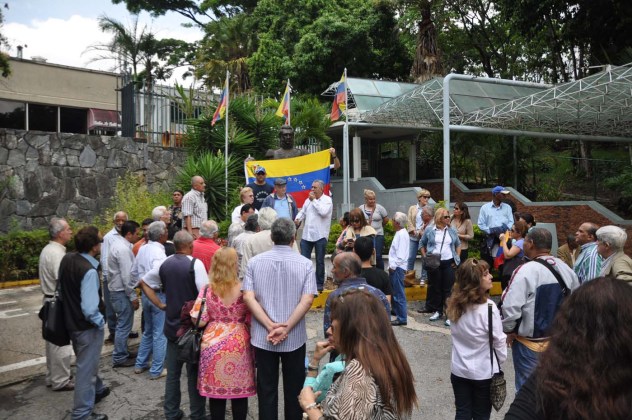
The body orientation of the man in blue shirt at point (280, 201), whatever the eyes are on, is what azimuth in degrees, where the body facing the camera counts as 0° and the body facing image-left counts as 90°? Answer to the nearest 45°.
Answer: approximately 0°

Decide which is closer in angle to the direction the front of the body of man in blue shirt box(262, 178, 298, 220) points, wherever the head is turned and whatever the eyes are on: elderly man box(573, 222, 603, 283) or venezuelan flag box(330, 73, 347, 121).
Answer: the elderly man

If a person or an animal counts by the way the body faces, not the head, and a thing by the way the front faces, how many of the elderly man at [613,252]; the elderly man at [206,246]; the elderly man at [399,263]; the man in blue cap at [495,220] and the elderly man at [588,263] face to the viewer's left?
3

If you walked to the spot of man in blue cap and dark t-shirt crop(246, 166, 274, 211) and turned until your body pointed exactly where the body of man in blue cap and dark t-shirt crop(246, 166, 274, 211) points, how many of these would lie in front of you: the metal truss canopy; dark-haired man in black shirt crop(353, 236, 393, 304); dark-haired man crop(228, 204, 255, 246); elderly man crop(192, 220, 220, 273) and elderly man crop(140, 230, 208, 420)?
4

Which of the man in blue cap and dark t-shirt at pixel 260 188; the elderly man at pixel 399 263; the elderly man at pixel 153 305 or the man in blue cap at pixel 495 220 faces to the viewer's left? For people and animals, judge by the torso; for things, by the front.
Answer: the elderly man at pixel 399 263

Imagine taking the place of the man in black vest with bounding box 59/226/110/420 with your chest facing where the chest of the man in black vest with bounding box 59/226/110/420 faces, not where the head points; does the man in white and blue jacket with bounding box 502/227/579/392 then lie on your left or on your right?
on your right

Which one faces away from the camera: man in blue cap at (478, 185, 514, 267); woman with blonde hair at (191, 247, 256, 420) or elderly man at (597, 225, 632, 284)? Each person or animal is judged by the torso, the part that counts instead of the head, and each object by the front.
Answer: the woman with blonde hair

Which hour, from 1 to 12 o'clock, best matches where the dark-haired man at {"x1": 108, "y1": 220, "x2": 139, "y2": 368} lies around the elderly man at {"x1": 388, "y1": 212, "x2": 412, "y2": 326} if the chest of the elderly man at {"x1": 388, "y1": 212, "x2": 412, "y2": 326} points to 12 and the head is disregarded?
the dark-haired man at {"x1": 108, "y1": 220, "x2": 139, "y2": 368} is roughly at 11 o'clock from the elderly man at {"x1": 388, "y1": 212, "x2": 412, "y2": 326}.

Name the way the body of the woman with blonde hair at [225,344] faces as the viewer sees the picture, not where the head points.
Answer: away from the camera

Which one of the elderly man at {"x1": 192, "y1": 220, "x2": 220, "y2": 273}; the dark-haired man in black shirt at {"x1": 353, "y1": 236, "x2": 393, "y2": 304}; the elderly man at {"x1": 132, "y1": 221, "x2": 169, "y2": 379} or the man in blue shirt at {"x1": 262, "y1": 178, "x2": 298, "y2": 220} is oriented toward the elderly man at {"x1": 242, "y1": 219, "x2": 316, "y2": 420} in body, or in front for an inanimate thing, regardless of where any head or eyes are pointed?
the man in blue shirt

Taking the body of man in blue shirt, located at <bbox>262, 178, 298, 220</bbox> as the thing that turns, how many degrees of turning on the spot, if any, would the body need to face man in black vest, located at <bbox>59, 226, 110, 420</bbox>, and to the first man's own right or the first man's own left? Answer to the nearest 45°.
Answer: approximately 45° to the first man's own right

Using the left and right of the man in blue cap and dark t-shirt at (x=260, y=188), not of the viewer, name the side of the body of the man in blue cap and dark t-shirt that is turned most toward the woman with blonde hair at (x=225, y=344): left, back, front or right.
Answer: front

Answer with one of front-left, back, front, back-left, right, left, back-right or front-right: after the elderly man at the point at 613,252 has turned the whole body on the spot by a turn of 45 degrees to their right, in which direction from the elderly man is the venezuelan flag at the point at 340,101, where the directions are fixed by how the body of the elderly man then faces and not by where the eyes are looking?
front

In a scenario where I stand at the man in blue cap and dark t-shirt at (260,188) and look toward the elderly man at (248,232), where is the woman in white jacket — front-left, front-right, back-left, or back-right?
front-left

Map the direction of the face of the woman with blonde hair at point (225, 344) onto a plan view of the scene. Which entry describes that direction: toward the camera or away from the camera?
away from the camera

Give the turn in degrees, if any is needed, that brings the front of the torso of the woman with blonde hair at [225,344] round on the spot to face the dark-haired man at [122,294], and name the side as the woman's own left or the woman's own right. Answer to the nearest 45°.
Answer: approximately 45° to the woman's own left

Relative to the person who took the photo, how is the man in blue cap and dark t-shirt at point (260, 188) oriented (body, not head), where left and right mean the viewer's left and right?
facing the viewer

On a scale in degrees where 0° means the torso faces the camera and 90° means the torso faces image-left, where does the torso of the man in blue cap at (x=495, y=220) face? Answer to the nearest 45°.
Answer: approximately 315°

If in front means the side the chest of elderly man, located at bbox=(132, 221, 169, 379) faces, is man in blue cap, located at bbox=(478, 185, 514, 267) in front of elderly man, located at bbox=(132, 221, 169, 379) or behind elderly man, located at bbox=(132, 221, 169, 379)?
in front
